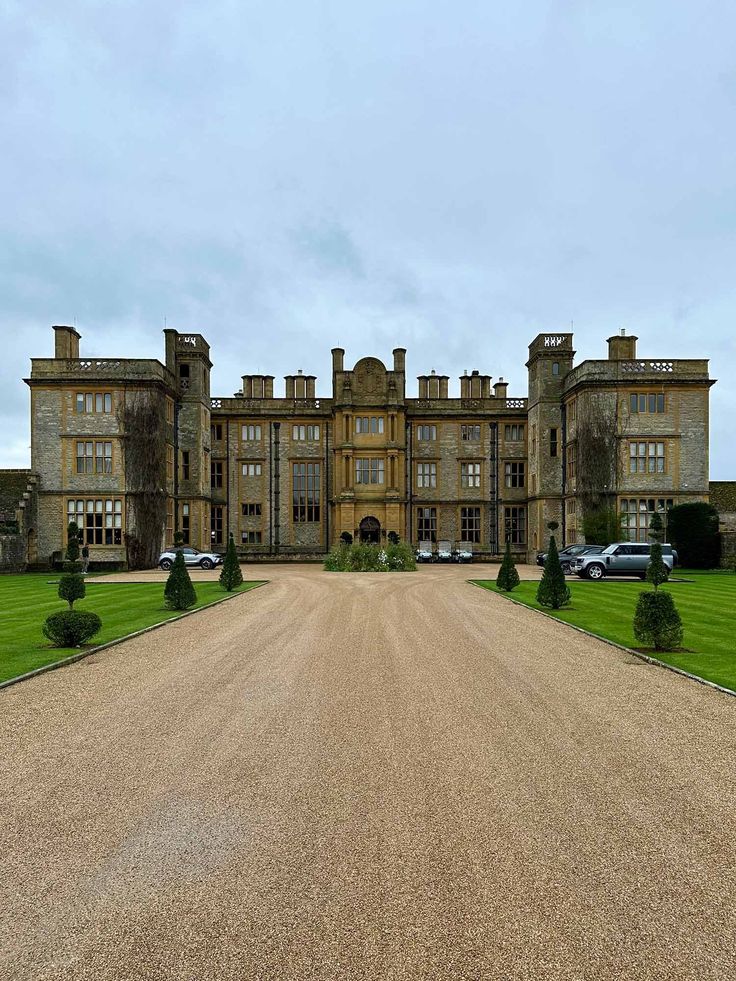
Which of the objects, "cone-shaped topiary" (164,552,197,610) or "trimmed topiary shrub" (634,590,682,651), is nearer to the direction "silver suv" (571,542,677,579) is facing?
the cone-shaped topiary

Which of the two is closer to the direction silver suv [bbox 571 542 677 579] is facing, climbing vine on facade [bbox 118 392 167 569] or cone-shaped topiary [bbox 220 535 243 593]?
the climbing vine on facade

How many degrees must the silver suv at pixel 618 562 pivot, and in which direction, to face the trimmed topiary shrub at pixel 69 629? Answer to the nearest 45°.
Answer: approximately 90° to its left

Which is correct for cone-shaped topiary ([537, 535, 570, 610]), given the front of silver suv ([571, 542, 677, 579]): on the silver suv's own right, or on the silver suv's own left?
on the silver suv's own left

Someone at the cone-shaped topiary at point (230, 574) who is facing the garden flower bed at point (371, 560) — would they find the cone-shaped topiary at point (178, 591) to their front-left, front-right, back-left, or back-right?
back-right

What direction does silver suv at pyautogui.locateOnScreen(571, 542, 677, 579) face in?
to the viewer's left

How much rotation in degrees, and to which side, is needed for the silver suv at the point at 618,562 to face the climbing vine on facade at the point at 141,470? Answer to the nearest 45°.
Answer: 0° — it already faces it

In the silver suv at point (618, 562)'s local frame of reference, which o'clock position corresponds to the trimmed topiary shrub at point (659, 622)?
The trimmed topiary shrub is roughly at 9 o'clock from the silver suv.

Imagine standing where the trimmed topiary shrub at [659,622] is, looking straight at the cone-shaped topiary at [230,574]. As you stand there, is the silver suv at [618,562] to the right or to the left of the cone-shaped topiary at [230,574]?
right

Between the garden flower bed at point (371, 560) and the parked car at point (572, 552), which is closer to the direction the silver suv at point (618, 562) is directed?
the garden flower bed
